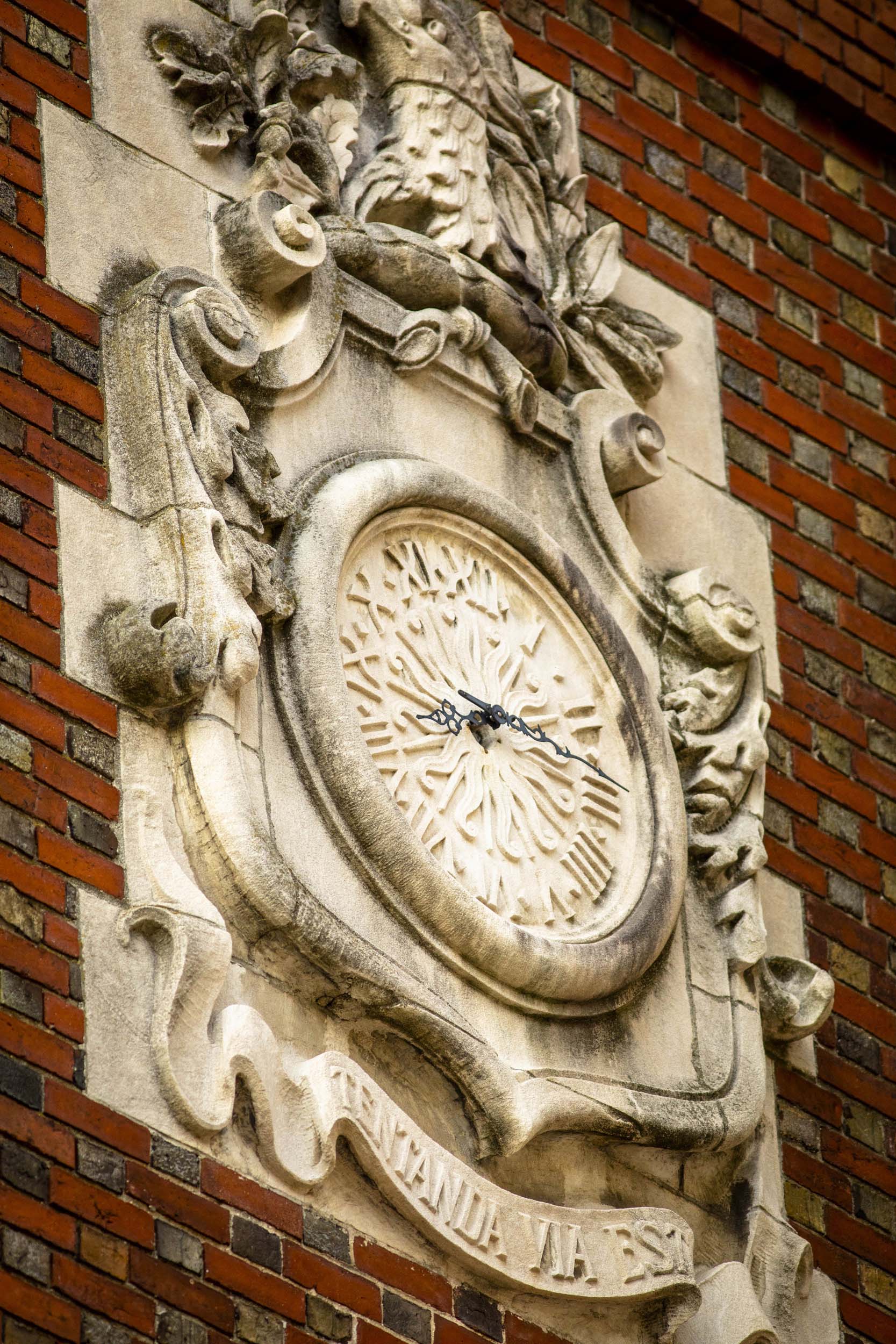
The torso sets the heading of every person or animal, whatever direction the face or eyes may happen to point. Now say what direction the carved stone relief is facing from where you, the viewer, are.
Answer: facing the viewer and to the right of the viewer
